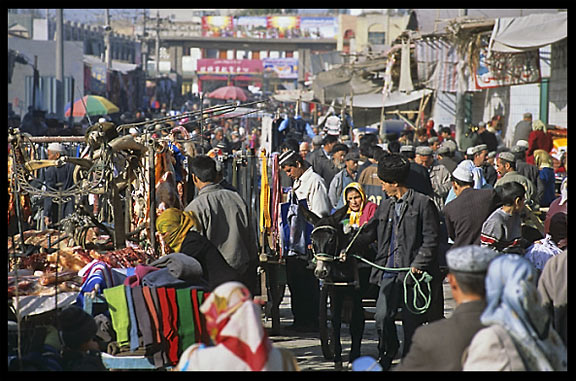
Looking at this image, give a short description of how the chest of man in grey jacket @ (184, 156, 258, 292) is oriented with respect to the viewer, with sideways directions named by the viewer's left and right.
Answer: facing away from the viewer and to the left of the viewer

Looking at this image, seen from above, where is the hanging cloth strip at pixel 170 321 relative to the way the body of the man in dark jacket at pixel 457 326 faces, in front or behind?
in front

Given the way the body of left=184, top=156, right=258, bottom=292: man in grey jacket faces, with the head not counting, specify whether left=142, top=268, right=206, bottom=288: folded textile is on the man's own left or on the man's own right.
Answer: on the man's own left

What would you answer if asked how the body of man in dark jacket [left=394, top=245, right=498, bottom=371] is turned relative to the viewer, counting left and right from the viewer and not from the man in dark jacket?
facing away from the viewer and to the left of the viewer

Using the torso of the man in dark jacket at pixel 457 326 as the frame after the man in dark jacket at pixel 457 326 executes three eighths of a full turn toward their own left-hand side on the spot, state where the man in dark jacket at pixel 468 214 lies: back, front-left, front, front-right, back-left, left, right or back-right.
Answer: back

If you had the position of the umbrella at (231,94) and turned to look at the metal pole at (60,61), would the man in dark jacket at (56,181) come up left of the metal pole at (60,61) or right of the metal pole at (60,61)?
left

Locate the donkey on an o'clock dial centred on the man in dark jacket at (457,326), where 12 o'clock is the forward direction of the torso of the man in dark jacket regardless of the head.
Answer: The donkey is roughly at 1 o'clock from the man in dark jacket.

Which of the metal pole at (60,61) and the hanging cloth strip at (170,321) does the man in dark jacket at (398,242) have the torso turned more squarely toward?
the hanging cloth strip
